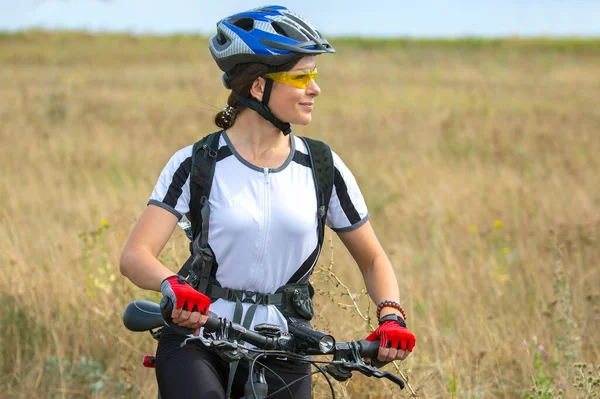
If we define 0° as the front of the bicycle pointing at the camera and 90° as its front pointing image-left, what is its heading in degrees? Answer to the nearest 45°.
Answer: approximately 315°

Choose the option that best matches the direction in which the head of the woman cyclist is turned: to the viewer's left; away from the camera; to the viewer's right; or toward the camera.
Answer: to the viewer's right
